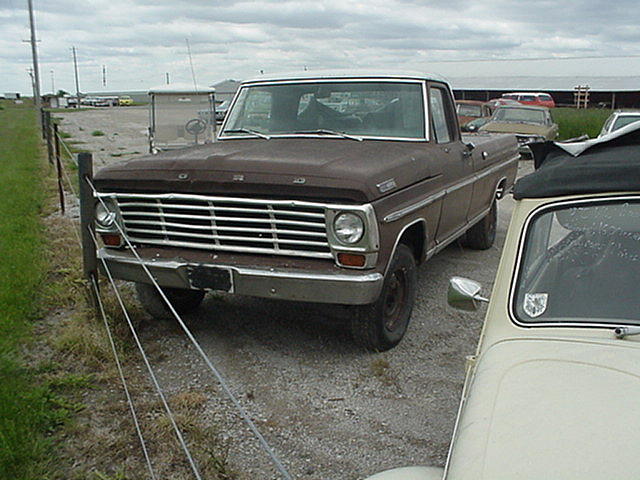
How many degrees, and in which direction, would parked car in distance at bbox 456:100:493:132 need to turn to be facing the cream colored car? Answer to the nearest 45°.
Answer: approximately 45° to its left

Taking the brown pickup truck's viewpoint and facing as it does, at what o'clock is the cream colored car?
The cream colored car is roughly at 10 o'clock from the brown pickup truck.

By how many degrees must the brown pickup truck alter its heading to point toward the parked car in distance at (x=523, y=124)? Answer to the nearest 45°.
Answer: approximately 180°

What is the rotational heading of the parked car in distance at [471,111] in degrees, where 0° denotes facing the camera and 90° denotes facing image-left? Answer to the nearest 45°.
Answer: approximately 45°

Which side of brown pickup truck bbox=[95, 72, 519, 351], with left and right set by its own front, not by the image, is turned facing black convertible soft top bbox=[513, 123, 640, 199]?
left

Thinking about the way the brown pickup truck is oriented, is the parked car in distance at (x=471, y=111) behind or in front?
behind

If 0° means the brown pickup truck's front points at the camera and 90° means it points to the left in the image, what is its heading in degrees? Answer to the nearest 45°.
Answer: approximately 45°

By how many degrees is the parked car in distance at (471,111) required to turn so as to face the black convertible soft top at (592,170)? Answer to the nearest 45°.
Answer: approximately 45° to its left

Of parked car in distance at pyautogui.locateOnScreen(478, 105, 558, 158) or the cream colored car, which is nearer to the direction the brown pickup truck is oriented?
the cream colored car

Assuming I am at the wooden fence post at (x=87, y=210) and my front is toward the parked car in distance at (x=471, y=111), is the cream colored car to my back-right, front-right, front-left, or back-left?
back-right
